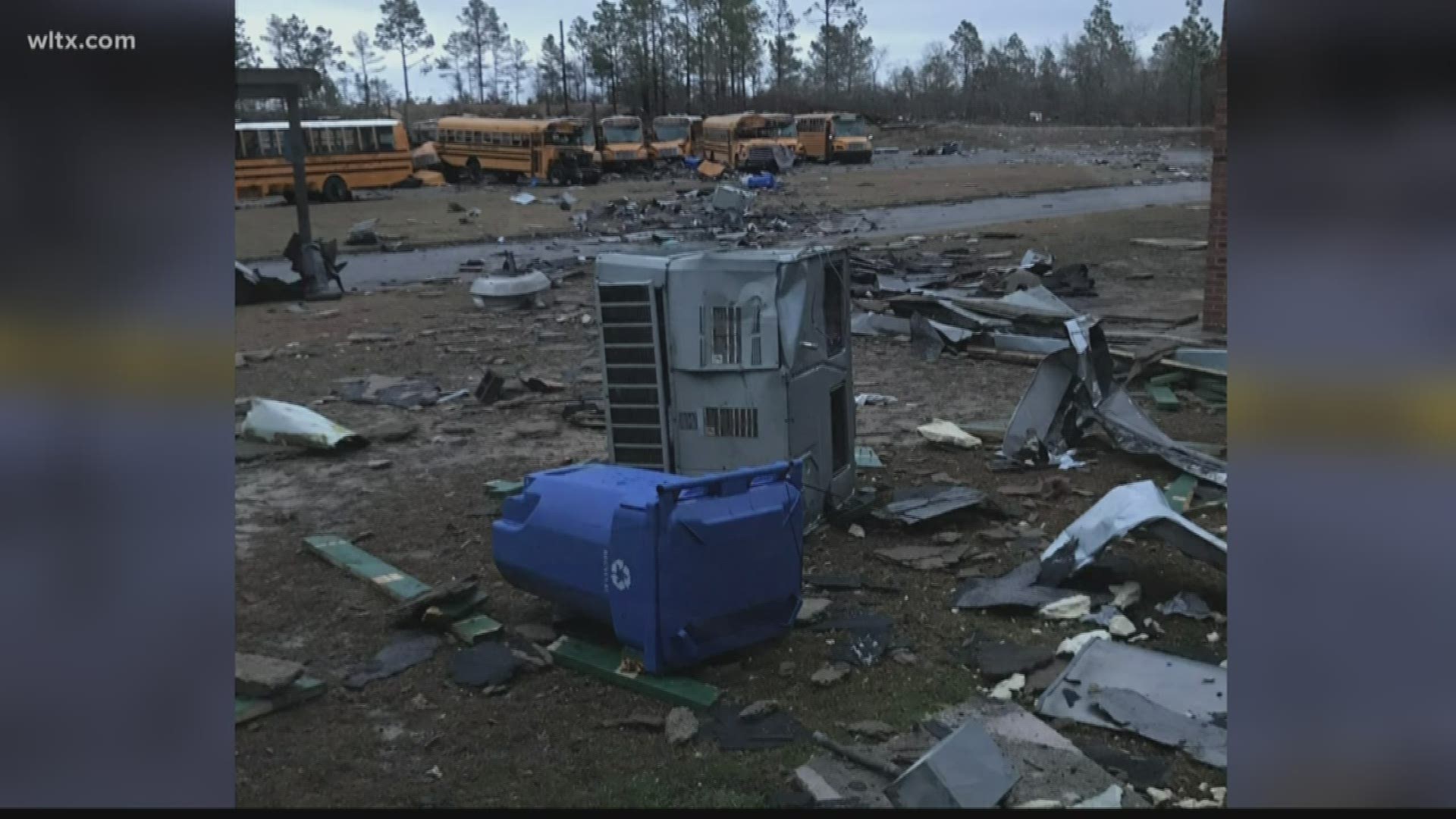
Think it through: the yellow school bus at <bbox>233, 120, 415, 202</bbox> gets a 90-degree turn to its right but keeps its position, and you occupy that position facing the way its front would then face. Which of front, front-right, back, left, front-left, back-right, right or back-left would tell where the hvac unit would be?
back

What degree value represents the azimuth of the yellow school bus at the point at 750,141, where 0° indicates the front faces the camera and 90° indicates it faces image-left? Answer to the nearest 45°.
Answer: approximately 315°

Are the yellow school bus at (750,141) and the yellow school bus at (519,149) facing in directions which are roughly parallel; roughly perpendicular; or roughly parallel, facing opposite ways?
roughly parallel

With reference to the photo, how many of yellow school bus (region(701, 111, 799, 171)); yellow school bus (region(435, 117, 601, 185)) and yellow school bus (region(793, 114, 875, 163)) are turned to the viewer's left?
0

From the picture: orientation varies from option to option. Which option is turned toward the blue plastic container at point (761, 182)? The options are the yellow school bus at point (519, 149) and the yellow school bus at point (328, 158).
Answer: the yellow school bus at point (519, 149)

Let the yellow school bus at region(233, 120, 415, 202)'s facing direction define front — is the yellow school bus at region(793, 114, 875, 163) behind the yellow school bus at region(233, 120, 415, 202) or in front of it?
behind

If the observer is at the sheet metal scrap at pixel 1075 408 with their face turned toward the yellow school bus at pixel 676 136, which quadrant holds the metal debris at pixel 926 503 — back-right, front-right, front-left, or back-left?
back-left

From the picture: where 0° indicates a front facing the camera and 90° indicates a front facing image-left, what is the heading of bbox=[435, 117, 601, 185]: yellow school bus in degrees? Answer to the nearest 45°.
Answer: approximately 315°

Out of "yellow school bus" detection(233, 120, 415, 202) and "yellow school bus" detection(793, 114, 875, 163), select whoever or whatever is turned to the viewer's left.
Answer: "yellow school bus" detection(233, 120, 415, 202)

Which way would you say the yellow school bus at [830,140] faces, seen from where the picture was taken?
facing the viewer and to the right of the viewer

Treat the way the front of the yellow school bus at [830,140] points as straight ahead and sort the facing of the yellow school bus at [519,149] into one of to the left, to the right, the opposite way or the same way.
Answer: the same way
